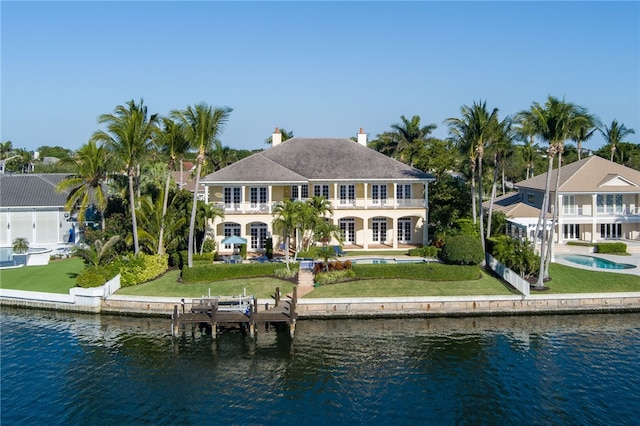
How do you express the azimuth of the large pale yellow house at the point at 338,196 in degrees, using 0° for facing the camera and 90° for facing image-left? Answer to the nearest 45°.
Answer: approximately 0°

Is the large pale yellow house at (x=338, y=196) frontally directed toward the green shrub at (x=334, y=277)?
yes

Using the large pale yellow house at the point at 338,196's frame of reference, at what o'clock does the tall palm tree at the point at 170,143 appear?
The tall palm tree is roughly at 2 o'clock from the large pale yellow house.

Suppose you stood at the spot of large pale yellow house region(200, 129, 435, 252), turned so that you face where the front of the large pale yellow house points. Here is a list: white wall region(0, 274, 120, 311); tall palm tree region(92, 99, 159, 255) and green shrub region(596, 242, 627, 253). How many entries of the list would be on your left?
1

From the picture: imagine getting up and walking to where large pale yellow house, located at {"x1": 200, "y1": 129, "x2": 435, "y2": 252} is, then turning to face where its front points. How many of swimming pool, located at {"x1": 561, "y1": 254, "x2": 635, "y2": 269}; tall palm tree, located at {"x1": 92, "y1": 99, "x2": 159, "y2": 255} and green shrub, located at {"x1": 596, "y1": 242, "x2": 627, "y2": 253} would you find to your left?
2

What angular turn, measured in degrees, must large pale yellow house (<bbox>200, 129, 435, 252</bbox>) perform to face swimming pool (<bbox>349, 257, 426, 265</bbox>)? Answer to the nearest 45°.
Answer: approximately 45° to its left

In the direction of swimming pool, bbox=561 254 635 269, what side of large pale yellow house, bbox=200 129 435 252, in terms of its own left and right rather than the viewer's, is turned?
left

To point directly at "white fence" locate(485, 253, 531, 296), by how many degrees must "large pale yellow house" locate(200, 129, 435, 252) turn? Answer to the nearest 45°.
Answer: approximately 45° to its left

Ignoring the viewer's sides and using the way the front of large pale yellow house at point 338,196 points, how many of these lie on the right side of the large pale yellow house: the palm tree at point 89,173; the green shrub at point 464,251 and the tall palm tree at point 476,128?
1

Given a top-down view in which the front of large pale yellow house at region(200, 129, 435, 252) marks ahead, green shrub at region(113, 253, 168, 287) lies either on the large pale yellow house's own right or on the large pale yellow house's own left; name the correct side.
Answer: on the large pale yellow house's own right

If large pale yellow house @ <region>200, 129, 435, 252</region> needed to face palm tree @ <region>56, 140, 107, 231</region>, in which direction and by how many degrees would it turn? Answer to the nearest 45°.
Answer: approximately 90° to its right

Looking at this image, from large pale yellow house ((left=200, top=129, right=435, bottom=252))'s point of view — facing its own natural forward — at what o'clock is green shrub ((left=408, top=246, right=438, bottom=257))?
The green shrub is roughly at 10 o'clock from the large pale yellow house.

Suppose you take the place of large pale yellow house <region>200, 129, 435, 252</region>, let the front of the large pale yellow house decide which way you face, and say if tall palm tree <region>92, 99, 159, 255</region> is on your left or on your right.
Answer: on your right

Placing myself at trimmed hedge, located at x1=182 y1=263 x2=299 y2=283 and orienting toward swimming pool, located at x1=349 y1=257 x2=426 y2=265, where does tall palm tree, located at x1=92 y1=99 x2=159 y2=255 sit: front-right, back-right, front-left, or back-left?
back-left
